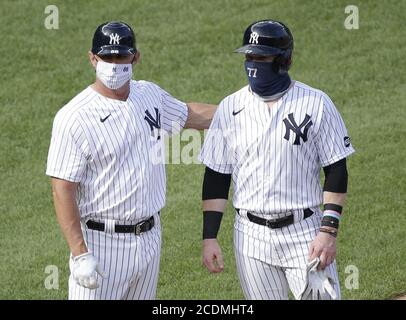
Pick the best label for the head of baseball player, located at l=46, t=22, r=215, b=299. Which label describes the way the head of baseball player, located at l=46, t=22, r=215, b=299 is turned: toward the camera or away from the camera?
toward the camera

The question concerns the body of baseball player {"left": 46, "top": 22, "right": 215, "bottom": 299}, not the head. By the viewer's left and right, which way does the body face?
facing the viewer and to the right of the viewer

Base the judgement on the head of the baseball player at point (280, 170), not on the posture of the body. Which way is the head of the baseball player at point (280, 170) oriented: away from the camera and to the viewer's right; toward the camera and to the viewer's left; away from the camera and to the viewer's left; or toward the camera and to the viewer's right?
toward the camera and to the viewer's left

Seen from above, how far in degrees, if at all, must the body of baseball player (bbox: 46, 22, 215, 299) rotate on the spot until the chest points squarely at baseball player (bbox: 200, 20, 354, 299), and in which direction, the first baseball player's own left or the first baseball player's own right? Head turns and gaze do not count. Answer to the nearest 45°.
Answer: approximately 45° to the first baseball player's own left
